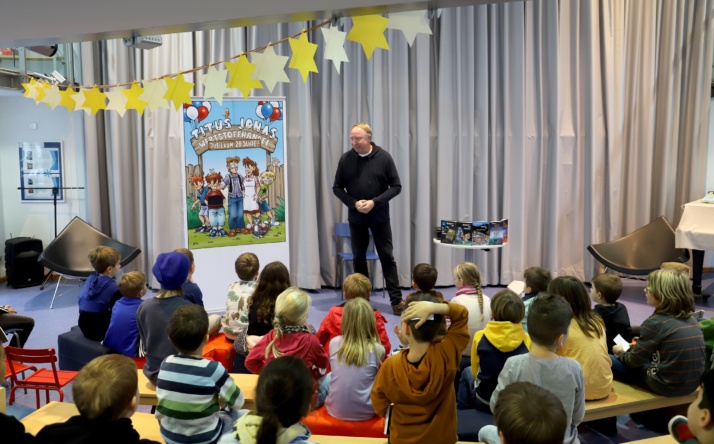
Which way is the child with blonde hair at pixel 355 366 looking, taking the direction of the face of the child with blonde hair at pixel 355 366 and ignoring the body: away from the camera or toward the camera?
away from the camera

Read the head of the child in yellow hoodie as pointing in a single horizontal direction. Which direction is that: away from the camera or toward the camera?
away from the camera

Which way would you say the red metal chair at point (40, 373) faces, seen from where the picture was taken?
facing away from the viewer and to the right of the viewer

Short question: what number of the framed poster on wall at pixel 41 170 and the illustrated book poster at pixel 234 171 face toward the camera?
2

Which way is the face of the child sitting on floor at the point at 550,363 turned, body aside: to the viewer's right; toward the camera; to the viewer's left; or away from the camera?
away from the camera

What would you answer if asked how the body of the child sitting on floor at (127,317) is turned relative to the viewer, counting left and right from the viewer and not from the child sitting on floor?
facing away from the viewer and to the right of the viewer

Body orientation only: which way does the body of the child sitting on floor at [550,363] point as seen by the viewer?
away from the camera
